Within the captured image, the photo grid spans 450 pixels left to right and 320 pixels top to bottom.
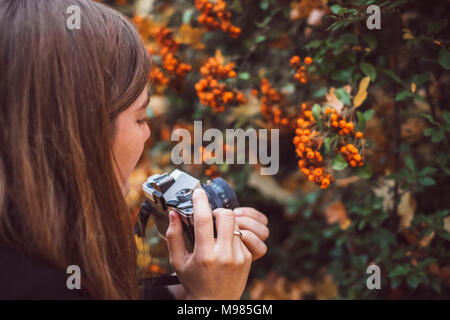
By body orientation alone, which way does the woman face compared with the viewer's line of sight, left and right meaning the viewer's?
facing away from the viewer and to the right of the viewer

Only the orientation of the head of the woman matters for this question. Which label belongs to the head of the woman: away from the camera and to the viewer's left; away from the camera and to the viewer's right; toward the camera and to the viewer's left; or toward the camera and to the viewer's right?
away from the camera and to the viewer's right
